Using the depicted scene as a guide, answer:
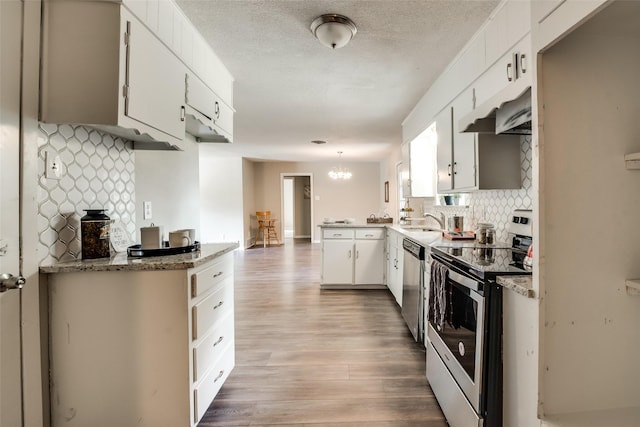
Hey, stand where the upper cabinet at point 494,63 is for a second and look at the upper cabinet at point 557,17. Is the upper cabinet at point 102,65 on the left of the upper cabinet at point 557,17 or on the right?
right

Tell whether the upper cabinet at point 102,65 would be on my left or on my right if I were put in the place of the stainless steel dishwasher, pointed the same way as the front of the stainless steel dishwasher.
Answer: on my left

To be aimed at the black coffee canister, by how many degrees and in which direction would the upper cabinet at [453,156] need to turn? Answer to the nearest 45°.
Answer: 0° — it already faces it

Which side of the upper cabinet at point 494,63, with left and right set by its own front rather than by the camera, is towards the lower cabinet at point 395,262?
right

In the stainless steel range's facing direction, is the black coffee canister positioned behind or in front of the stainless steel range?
in front

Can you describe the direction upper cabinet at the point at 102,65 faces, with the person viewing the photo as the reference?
facing the viewer and to the right of the viewer

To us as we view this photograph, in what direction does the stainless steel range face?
facing the viewer and to the left of the viewer

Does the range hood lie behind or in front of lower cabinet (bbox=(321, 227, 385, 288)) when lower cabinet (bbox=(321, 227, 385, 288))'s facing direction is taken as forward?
in front

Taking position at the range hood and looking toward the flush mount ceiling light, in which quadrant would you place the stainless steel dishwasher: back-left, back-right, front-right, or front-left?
front-right

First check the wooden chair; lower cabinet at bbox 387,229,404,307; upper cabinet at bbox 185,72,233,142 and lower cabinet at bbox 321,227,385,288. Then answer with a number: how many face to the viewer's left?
1

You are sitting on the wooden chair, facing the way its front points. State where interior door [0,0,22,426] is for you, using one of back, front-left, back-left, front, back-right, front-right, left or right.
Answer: front-right

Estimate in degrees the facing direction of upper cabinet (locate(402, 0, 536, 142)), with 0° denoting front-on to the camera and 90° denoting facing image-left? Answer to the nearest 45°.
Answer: approximately 45°

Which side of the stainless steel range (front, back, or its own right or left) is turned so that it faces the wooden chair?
right

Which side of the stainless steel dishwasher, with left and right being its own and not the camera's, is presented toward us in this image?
left
